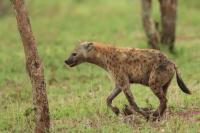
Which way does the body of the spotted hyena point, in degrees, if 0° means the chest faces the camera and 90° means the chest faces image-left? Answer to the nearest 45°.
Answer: approximately 90°

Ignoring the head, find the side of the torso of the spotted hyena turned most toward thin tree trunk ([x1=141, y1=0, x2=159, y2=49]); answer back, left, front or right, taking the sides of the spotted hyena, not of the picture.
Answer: right

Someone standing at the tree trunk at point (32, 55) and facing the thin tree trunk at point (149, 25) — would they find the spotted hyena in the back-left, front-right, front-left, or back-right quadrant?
front-right

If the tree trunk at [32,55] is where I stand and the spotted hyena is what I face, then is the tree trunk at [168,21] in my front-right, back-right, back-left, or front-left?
front-left

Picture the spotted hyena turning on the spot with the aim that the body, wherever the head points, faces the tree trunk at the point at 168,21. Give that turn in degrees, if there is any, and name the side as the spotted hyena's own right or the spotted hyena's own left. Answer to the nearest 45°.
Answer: approximately 90° to the spotted hyena's own right

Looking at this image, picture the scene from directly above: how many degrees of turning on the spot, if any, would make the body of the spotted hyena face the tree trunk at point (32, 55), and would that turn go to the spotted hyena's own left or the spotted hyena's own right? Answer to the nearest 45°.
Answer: approximately 45° to the spotted hyena's own left

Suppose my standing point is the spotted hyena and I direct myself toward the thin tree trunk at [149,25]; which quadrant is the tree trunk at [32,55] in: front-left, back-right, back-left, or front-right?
back-left

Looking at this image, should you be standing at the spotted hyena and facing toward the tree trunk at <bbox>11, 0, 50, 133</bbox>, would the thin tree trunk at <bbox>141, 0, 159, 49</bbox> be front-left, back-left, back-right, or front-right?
back-right

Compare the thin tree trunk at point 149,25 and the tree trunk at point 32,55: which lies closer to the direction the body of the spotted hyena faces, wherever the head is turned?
the tree trunk
